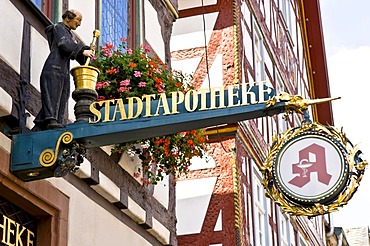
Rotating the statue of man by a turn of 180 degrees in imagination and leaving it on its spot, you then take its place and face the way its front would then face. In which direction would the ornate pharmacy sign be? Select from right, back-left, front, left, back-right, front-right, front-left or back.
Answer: back

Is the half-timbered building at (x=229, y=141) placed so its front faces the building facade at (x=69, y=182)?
no

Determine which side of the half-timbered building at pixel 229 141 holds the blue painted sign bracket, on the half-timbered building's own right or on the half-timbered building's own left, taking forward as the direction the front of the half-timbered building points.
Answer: on the half-timbered building's own right

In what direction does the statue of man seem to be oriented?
to the viewer's right

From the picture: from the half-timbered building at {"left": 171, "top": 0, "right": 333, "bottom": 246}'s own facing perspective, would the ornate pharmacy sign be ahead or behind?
ahead

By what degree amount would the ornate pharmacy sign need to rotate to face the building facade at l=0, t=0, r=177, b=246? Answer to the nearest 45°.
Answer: approximately 90° to its right

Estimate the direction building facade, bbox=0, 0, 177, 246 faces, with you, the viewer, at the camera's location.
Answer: facing the viewer and to the right of the viewer

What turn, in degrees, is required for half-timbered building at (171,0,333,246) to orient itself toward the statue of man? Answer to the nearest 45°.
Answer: approximately 45° to its right

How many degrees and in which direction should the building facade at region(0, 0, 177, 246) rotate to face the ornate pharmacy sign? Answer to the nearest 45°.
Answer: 0° — it already faces it

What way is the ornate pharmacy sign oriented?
toward the camera
